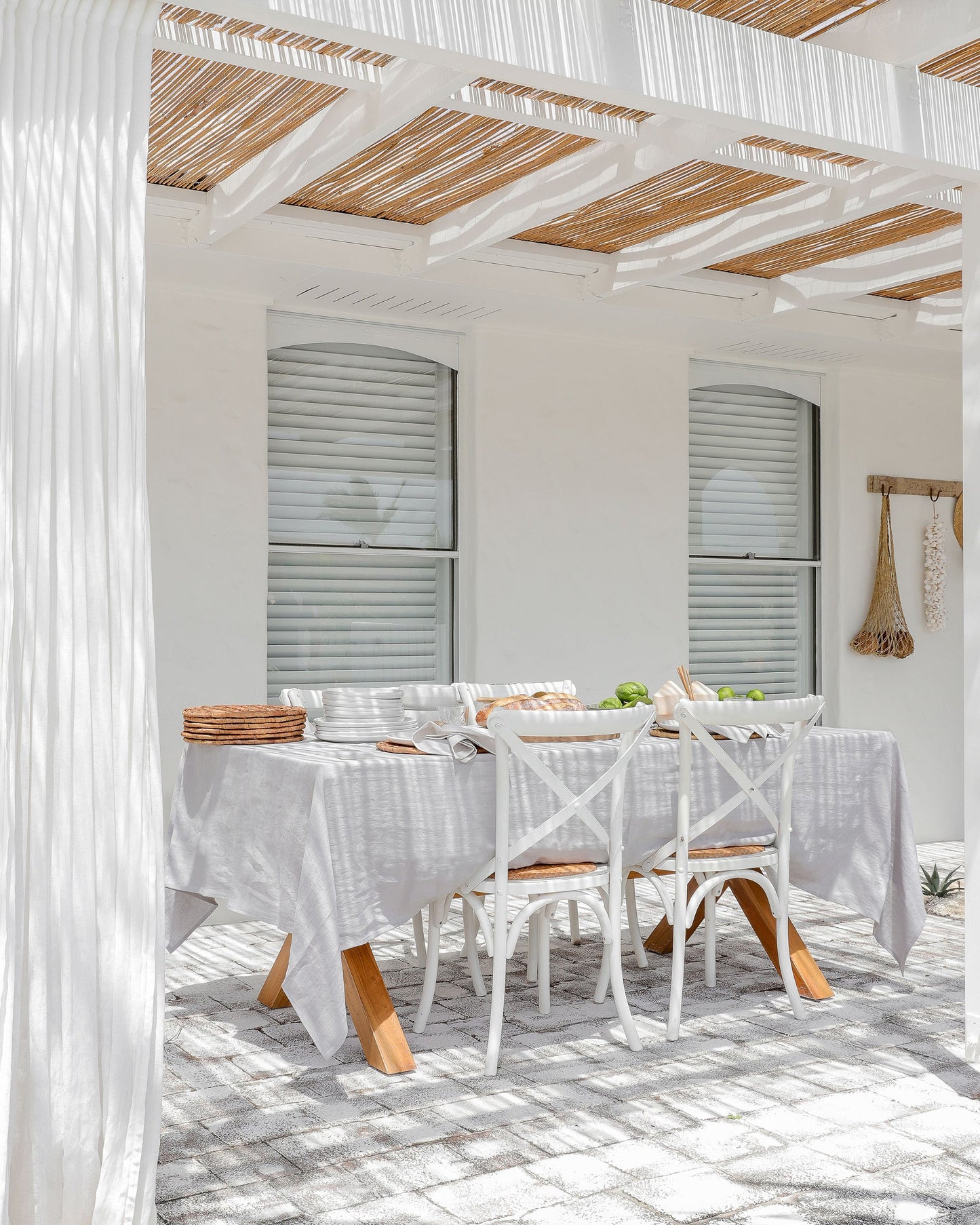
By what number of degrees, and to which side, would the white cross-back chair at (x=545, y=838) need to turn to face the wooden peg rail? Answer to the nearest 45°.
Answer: approximately 90° to its right

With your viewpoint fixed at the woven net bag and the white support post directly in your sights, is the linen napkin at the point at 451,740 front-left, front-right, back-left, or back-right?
front-right

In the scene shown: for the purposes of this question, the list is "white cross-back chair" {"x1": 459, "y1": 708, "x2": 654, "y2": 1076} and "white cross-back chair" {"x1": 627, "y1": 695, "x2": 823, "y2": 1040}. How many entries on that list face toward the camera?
0

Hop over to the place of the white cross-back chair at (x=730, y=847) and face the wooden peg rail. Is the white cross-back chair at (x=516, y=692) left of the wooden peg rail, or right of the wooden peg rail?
left

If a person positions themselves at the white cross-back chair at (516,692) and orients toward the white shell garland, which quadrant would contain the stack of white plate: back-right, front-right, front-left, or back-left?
back-right

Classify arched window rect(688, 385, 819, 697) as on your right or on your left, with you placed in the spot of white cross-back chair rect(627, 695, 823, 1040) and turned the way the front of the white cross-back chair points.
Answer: on your right

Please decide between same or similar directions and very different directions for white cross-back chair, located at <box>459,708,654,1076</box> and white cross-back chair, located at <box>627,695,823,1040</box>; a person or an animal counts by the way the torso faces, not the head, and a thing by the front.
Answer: same or similar directions

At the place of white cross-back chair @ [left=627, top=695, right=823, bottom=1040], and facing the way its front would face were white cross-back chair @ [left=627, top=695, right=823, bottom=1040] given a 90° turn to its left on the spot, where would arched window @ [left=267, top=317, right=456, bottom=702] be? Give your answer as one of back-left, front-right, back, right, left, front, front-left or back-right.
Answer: right

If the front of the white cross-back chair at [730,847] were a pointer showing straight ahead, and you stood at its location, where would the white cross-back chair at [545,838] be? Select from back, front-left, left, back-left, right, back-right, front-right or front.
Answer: left

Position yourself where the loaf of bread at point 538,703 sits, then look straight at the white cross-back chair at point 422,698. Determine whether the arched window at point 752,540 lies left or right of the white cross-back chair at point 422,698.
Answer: right

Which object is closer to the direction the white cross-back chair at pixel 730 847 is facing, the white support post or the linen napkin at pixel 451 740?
the linen napkin

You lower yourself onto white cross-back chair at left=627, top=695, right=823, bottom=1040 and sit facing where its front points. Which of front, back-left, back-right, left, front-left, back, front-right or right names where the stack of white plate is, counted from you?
front-left

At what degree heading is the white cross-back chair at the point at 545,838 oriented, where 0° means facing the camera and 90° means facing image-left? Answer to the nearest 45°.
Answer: approximately 135°

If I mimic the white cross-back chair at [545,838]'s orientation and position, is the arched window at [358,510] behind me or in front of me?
in front

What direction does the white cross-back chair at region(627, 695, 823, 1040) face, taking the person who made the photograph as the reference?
facing away from the viewer and to the left of the viewer

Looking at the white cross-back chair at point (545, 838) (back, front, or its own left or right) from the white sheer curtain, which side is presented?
left

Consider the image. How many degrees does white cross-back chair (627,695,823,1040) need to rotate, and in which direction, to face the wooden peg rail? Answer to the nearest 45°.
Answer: approximately 45° to its right
